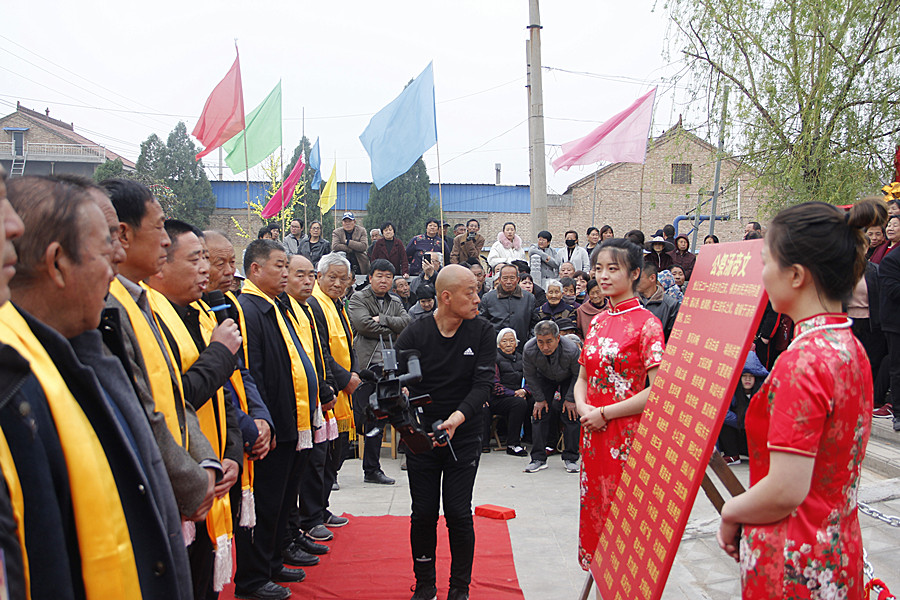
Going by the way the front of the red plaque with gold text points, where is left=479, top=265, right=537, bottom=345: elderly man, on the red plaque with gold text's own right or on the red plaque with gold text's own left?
on the red plaque with gold text's own right

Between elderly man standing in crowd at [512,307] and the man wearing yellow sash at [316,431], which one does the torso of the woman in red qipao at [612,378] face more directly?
the man wearing yellow sash

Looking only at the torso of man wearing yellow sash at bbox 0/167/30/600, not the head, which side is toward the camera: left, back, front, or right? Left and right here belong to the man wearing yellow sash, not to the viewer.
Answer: right

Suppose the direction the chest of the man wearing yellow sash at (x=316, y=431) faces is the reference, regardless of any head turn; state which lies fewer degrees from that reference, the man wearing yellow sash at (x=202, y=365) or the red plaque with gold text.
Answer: the red plaque with gold text

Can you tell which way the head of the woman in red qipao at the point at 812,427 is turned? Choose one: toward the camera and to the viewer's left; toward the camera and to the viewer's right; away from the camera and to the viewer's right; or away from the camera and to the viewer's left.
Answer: away from the camera and to the viewer's left

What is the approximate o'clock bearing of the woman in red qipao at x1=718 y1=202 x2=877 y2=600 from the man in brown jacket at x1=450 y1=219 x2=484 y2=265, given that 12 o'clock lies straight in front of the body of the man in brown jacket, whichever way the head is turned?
The woman in red qipao is roughly at 12 o'clock from the man in brown jacket.

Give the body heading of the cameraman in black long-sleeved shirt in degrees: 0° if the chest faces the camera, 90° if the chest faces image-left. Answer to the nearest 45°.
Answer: approximately 0°

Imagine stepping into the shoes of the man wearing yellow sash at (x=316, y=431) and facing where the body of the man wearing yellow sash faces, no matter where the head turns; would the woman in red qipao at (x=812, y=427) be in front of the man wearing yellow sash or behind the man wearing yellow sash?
in front

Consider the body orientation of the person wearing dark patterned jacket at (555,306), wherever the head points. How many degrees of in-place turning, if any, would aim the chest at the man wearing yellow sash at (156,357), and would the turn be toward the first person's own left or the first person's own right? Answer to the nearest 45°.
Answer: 0° — they already face them

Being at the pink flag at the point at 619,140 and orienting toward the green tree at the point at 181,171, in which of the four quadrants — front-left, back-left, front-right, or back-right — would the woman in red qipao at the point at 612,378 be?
back-left
